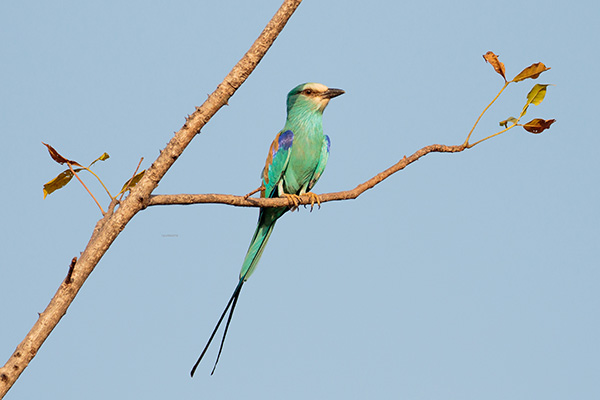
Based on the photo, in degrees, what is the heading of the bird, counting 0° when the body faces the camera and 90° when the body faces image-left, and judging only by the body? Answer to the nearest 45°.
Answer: approximately 315°
